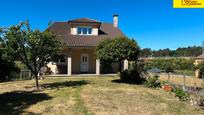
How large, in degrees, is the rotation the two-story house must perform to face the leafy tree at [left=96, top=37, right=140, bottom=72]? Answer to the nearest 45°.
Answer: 0° — it already faces it

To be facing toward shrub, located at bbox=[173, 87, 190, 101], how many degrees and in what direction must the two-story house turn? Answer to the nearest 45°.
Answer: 0° — it already faces it

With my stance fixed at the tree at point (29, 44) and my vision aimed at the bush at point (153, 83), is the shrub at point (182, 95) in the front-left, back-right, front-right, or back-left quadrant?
front-right

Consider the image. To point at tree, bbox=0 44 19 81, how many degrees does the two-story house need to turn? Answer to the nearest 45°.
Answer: approximately 45° to its right

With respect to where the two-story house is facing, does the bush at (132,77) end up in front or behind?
in front

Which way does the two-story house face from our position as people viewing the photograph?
facing the viewer

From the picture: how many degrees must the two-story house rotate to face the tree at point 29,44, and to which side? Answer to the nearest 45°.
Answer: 0° — it already faces it

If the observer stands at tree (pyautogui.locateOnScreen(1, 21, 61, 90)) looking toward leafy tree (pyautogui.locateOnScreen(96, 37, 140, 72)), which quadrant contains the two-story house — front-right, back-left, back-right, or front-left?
front-left

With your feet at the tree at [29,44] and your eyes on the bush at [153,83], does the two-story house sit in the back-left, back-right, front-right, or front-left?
front-left

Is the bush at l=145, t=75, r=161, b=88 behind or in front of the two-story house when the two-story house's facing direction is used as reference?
in front
